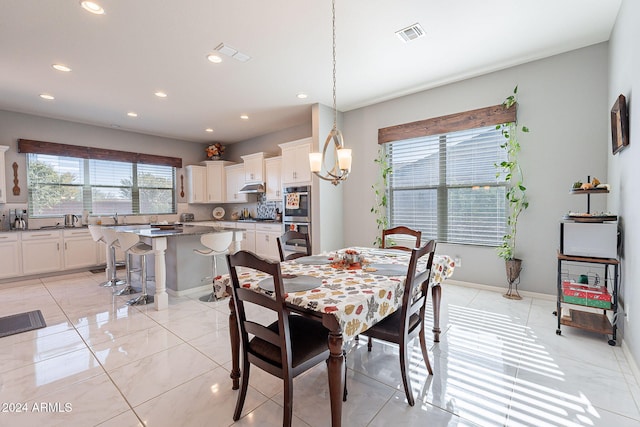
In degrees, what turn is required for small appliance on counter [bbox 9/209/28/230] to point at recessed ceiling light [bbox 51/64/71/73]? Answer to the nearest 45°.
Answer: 0° — it already faces it

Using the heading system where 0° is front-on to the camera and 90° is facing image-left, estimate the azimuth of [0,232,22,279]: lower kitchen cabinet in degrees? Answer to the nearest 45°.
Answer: approximately 315°

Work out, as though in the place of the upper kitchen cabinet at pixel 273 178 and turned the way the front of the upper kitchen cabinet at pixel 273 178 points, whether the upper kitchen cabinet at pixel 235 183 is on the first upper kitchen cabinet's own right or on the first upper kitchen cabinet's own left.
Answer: on the first upper kitchen cabinet's own right

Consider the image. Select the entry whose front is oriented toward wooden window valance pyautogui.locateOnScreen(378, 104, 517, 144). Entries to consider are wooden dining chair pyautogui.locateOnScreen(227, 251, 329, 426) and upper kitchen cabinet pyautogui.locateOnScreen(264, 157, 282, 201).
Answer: the wooden dining chair

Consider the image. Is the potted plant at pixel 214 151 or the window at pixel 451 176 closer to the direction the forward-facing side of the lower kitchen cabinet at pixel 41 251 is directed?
the window

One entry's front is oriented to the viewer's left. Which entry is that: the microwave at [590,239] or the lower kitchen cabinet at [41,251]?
the microwave

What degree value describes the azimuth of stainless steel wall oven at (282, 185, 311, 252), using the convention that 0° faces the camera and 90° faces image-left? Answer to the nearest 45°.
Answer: approximately 45°

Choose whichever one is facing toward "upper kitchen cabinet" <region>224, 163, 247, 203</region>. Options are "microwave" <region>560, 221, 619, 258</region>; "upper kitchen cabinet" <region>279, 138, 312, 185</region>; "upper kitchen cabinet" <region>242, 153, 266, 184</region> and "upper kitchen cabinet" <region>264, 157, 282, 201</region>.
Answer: the microwave

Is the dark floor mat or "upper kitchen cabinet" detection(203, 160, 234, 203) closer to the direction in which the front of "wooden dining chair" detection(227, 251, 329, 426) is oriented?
the upper kitchen cabinet

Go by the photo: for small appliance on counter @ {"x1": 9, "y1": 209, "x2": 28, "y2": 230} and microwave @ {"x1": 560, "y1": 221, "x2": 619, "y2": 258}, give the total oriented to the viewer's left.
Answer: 1

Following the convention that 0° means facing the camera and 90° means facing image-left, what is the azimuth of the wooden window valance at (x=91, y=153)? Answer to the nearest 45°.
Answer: approximately 315°
